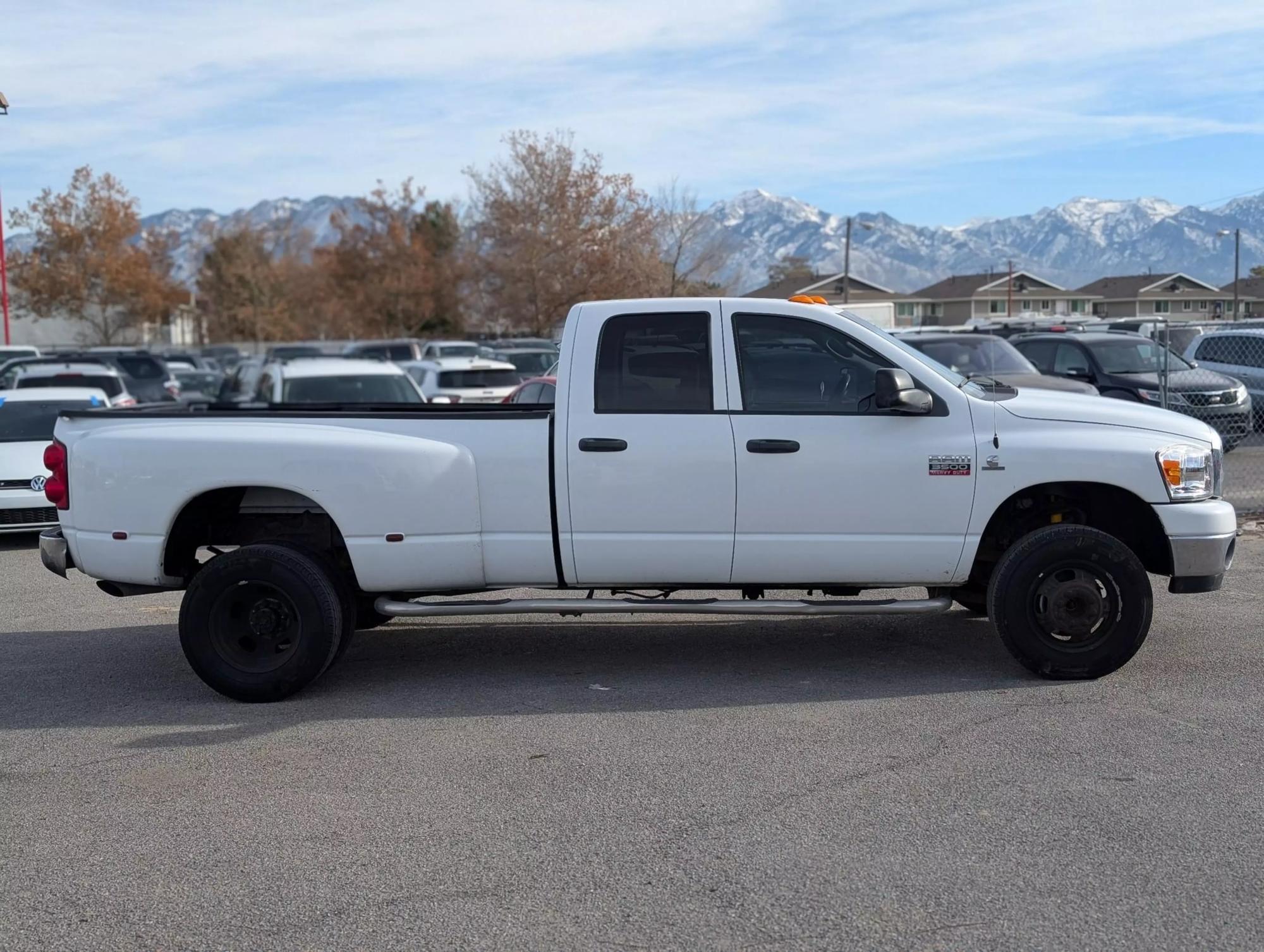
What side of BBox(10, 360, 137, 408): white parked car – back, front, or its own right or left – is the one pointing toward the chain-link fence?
right

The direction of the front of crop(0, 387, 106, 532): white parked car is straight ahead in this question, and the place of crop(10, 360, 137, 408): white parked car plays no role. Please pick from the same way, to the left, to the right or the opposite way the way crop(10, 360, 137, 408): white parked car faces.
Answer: the opposite way

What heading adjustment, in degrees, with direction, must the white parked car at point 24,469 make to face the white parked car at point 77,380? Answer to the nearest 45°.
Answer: approximately 180°

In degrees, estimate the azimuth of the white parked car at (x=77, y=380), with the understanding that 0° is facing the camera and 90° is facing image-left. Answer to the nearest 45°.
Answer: approximately 180°

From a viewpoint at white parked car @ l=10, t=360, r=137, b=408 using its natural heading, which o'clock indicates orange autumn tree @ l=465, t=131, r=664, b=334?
The orange autumn tree is roughly at 1 o'clock from the white parked car.

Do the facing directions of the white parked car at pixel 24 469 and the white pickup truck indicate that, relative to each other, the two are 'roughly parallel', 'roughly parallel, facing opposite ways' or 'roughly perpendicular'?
roughly perpendicular

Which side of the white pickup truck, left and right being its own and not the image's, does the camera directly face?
right

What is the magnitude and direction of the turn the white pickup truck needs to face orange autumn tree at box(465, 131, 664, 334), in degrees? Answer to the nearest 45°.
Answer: approximately 90° to its left

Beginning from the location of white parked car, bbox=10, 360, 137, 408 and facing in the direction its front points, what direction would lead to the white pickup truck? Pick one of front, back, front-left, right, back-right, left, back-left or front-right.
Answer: back
